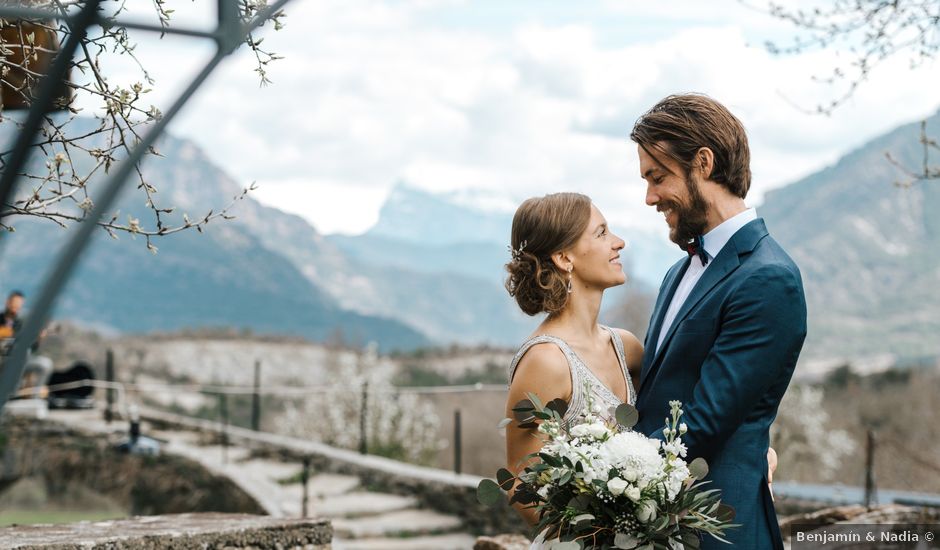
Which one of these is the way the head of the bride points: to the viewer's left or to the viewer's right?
to the viewer's right

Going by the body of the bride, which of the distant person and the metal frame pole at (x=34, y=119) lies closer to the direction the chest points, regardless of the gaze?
the metal frame pole

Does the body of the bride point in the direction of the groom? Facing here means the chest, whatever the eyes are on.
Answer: yes

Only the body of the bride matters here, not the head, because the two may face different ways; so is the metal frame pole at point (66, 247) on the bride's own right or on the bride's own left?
on the bride's own right

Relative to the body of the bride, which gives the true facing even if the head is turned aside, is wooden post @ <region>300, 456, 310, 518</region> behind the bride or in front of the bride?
behind

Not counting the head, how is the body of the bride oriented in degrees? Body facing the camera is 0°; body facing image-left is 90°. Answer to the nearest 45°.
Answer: approximately 315°

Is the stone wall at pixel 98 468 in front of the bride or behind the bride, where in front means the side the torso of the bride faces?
behind

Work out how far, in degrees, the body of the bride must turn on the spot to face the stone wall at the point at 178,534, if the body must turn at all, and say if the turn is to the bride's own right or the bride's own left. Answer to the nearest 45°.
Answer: approximately 180°

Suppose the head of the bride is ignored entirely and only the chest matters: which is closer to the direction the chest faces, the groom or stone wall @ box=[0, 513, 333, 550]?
the groom

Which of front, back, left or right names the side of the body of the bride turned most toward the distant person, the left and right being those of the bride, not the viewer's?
back
